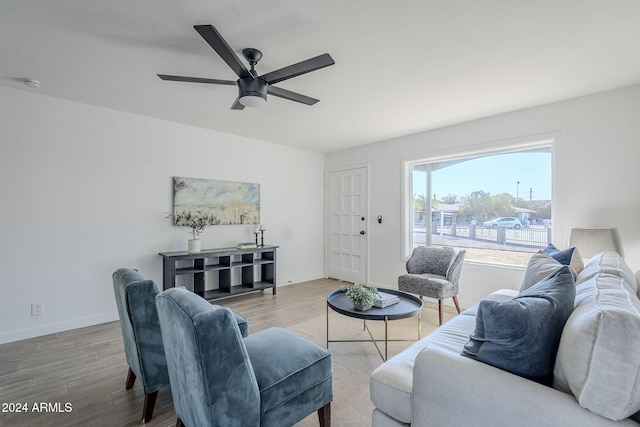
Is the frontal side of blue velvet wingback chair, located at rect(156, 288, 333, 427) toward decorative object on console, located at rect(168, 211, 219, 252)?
no

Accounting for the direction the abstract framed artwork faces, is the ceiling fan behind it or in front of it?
in front

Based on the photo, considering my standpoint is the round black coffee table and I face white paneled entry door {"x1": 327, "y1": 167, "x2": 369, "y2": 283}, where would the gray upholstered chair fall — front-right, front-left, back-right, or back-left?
front-right

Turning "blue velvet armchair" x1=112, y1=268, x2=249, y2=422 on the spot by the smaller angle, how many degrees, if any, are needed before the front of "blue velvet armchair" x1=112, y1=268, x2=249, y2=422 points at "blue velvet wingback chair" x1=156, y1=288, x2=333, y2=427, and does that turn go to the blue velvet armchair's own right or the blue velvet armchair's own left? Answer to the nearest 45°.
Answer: approximately 90° to the blue velvet armchair's own right

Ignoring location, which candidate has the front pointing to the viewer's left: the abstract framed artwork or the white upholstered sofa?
the white upholstered sofa

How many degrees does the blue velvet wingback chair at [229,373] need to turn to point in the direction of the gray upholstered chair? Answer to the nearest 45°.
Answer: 0° — it already faces it

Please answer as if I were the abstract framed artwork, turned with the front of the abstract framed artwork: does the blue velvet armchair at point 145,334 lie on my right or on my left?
on my right

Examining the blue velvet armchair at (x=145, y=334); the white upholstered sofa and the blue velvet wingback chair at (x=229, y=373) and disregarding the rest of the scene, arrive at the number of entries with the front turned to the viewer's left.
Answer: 1

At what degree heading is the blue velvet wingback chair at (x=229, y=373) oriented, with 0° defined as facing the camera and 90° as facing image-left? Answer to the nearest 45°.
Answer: approximately 225°

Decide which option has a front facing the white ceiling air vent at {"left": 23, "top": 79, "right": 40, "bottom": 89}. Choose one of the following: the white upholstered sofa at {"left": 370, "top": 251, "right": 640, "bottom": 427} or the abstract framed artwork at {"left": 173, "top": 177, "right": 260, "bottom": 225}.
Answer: the white upholstered sofa

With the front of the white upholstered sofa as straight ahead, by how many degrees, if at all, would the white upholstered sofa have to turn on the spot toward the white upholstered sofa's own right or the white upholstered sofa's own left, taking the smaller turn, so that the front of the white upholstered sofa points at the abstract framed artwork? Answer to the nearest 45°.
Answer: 0° — it already faces it

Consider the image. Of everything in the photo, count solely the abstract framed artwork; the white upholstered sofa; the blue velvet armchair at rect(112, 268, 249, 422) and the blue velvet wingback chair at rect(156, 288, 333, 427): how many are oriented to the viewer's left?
1

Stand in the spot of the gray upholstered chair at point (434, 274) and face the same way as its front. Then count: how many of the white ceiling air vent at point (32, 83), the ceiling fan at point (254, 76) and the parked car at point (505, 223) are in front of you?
2

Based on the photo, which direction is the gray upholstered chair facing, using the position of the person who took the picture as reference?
facing the viewer and to the left of the viewer

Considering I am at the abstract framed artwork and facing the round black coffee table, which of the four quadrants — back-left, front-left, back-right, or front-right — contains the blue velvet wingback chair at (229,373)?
front-right

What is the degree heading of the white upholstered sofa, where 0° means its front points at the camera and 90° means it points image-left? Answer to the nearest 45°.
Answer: approximately 90°

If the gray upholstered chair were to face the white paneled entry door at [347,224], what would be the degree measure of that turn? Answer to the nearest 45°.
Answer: approximately 90° to its right

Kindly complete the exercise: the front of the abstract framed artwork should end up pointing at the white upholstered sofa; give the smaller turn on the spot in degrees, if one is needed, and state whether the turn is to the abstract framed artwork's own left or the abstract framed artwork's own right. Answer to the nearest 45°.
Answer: approximately 45° to the abstract framed artwork's own right

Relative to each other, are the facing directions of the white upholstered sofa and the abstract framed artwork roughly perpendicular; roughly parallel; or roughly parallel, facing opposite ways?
roughly parallel, facing opposite ways
